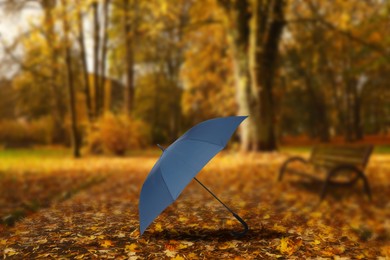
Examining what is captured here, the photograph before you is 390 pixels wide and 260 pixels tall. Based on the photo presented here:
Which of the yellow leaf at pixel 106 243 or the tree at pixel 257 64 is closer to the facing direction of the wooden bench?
the yellow leaf

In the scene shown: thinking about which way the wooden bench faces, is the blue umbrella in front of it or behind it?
in front

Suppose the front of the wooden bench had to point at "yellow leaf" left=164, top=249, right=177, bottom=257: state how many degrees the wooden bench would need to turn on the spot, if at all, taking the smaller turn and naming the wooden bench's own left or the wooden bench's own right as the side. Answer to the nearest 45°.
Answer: approximately 45° to the wooden bench's own left

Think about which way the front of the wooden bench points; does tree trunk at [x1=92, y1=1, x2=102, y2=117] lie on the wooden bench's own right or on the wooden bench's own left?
on the wooden bench's own right

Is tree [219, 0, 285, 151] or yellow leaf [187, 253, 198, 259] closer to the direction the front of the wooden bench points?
the yellow leaf

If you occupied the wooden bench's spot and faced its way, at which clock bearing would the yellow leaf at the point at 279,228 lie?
The yellow leaf is roughly at 11 o'clock from the wooden bench.

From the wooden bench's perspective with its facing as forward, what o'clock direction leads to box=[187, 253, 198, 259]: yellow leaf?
The yellow leaf is roughly at 11 o'clock from the wooden bench.

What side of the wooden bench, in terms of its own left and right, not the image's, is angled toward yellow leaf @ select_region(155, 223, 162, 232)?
front

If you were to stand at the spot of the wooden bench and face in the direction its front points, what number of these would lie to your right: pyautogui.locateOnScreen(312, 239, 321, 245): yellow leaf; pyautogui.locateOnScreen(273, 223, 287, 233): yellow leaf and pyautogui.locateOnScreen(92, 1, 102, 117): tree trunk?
1

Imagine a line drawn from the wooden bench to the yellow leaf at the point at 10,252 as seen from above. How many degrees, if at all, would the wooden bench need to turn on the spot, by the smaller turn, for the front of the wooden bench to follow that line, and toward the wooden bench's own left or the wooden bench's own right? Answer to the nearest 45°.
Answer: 0° — it already faces it

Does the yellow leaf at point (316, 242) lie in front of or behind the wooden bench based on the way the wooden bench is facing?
in front

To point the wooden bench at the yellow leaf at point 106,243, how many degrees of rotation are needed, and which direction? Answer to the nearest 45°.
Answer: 0° — it already faces it

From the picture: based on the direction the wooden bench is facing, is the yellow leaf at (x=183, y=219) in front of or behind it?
in front

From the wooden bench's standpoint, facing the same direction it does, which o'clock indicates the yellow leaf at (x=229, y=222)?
The yellow leaf is roughly at 11 o'clock from the wooden bench.

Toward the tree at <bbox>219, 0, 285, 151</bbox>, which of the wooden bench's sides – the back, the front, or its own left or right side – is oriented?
right

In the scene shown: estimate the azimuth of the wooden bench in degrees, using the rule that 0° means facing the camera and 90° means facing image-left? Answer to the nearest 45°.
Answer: approximately 45°
